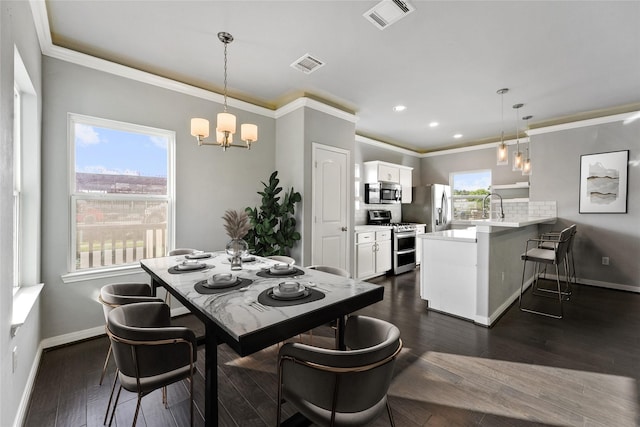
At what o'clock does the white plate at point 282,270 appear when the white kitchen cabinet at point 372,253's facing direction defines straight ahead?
The white plate is roughly at 2 o'clock from the white kitchen cabinet.

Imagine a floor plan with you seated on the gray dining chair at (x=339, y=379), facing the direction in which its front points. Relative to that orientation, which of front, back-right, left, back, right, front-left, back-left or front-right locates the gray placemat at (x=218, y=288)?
front

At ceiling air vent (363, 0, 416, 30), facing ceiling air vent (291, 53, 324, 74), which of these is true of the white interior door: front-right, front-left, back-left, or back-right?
front-right

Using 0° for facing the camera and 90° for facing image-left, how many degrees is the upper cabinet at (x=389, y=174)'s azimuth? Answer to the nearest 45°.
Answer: approximately 315°

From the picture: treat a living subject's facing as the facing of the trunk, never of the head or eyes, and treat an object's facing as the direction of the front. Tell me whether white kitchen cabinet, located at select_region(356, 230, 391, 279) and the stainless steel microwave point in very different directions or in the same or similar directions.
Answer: same or similar directions

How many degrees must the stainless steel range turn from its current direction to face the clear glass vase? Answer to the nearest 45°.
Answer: approximately 45° to its right

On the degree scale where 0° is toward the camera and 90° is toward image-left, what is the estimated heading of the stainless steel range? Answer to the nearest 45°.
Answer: approximately 315°

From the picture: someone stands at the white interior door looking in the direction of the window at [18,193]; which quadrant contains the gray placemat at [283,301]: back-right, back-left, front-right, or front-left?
front-left

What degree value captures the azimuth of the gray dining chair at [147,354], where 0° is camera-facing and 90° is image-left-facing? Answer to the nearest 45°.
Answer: approximately 225°

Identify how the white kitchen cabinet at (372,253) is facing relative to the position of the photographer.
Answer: facing the viewer and to the right of the viewer

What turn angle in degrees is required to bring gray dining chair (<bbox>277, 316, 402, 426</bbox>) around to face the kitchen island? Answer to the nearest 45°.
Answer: approximately 90° to its right

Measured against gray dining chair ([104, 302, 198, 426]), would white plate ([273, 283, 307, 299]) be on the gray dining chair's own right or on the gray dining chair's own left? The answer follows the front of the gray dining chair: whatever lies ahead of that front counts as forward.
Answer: on the gray dining chair's own right

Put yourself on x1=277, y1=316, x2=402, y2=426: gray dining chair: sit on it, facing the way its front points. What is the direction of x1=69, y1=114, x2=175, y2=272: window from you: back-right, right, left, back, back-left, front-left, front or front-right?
front

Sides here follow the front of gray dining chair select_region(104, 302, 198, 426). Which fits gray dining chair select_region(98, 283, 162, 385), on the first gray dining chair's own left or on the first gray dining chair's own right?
on the first gray dining chair's own left

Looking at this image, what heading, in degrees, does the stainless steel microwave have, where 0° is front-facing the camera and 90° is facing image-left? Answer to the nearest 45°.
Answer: approximately 315°
